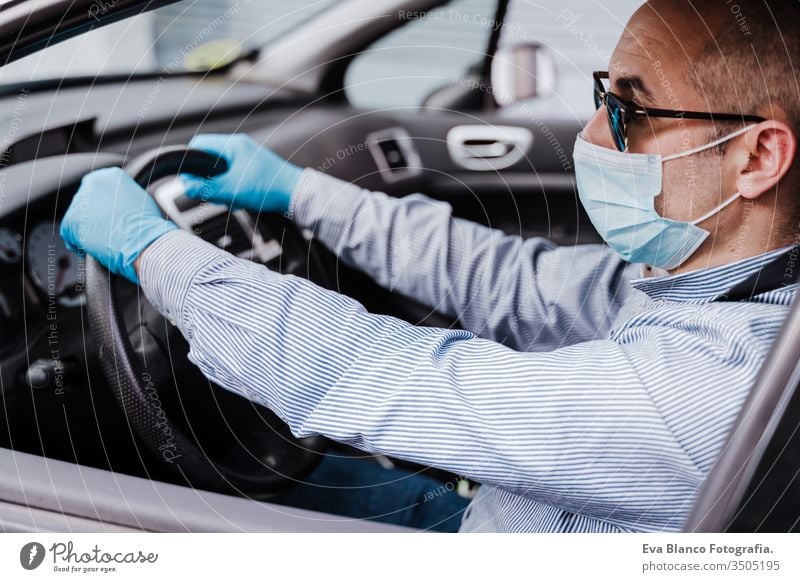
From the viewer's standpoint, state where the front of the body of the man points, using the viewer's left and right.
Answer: facing to the left of the viewer

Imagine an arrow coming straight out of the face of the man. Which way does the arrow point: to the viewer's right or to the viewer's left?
to the viewer's left
